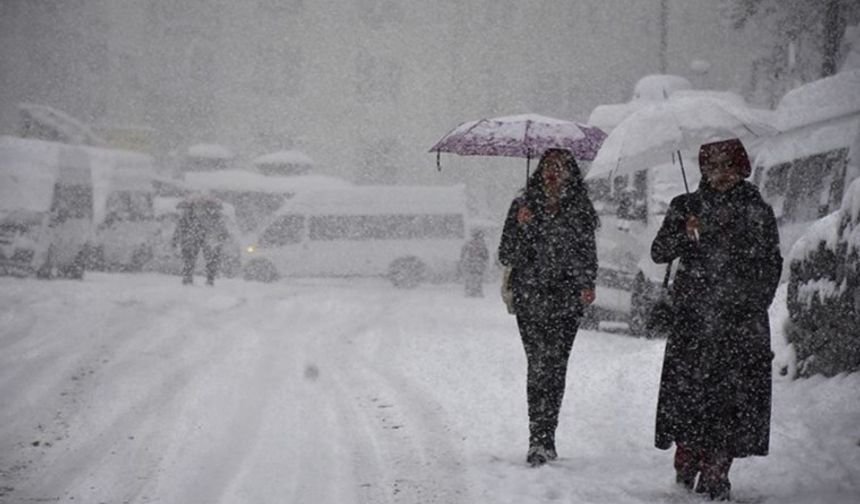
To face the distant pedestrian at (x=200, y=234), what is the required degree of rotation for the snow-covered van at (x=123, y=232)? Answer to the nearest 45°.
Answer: approximately 45° to its left

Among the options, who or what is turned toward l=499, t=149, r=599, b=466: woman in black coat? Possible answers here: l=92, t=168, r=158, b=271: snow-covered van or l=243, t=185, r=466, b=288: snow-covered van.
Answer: l=92, t=168, r=158, b=271: snow-covered van

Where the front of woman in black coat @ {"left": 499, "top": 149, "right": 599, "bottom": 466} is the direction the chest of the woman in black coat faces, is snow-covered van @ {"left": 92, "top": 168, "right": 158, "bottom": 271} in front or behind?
behind

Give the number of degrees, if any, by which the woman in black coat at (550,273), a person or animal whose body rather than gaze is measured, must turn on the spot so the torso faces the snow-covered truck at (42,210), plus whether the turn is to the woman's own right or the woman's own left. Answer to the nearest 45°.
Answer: approximately 135° to the woman's own right

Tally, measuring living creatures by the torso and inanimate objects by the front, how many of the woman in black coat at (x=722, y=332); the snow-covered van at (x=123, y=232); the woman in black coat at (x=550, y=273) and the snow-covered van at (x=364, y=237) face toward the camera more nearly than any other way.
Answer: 3

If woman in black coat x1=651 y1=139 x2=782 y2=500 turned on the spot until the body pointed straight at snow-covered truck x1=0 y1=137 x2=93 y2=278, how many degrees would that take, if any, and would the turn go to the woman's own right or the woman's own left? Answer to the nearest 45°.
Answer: approximately 135° to the woman's own right

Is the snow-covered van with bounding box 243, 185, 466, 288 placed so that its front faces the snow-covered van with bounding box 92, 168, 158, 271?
yes
